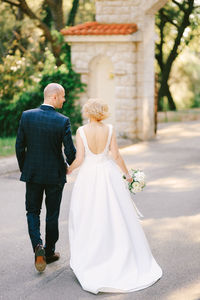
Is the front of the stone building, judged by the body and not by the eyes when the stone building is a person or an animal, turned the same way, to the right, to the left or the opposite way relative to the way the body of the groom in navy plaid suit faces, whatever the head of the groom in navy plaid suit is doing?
the opposite way

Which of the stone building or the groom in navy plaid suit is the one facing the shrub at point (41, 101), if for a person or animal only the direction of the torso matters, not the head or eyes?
the groom in navy plaid suit

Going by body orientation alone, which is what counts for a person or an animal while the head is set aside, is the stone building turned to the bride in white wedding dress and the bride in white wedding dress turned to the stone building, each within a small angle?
yes

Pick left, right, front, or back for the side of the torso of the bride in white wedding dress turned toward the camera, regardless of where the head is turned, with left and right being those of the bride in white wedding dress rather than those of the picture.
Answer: back

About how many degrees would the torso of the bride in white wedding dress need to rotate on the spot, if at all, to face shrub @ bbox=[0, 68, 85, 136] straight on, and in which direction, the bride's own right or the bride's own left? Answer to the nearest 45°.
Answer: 0° — they already face it

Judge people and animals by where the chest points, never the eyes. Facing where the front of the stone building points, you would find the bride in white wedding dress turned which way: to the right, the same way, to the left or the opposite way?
the opposite way

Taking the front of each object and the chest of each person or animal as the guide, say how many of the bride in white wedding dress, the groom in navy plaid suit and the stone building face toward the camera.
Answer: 1

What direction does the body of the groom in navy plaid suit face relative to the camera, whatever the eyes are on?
away from the camera

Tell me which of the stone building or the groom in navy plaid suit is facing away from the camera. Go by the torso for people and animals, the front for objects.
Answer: the groom in navy plaid suit

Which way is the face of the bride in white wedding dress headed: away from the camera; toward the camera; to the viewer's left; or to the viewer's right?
away from the camera

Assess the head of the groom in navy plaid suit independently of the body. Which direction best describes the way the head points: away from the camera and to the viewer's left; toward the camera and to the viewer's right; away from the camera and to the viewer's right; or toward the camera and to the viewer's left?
away from the camera and to the viewer's right

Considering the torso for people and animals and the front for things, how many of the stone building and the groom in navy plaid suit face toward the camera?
1

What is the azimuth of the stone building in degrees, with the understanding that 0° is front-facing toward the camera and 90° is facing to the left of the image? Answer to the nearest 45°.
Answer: approximately 0°
